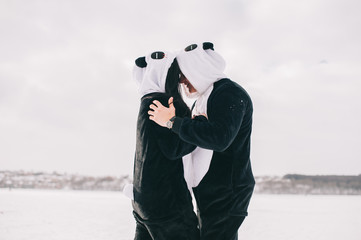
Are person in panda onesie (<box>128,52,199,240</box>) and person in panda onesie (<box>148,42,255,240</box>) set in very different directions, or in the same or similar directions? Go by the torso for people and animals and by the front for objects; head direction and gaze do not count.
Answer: very different directions

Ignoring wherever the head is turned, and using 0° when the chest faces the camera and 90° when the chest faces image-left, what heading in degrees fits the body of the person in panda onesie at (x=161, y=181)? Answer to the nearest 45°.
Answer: approximately 270°

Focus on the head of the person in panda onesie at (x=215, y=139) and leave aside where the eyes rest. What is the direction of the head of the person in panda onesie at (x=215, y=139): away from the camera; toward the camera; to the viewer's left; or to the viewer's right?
to the viewer's left

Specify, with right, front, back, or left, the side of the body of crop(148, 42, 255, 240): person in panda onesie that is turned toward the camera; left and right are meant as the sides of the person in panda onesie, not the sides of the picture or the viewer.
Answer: left

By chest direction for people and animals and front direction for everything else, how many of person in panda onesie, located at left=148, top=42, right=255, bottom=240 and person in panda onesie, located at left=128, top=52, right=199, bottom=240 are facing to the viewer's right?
1

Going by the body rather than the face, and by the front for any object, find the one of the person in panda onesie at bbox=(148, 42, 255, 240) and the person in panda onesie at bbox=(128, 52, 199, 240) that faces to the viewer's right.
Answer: the person in panda onesie at bbox=(128, 52, 199, 240)
